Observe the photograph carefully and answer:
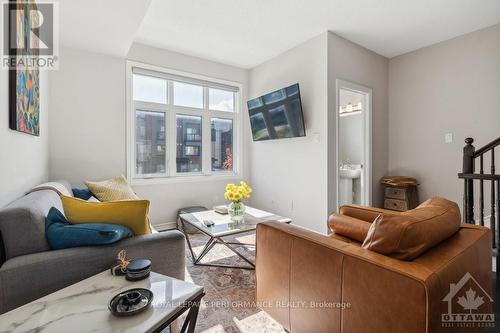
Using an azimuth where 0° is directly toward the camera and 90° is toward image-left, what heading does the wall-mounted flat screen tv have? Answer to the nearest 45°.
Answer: approximately 45°

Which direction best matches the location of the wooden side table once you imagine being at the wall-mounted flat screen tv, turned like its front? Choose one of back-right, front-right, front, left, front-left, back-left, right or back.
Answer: back-left

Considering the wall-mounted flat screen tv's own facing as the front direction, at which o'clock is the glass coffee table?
The glass coffee table is roughly at 11 o'clock from the wall-mounted flat screen tv.

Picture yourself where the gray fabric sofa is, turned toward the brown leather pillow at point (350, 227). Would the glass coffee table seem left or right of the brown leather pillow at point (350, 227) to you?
left

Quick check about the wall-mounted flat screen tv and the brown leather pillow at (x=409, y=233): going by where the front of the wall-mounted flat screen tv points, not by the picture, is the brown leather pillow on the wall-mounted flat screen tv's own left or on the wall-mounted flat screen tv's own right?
on the wall-mounted flat screen tv's own left

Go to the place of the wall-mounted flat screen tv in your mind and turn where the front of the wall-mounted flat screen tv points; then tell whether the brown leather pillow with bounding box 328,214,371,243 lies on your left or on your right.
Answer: on your left

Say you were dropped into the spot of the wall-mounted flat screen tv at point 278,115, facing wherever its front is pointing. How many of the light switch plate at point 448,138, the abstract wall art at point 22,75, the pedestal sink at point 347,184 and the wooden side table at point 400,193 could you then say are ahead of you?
1

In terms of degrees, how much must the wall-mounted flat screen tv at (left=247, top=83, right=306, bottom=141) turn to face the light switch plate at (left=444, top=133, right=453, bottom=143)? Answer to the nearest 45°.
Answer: approximately 135° to its left

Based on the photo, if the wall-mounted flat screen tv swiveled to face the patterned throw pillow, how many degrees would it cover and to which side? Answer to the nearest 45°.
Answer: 0° — it already faces it

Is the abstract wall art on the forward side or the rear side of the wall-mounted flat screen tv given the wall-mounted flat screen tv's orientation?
on the forward side

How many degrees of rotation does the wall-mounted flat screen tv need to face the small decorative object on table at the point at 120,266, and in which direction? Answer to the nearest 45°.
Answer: approximately 45° to its left

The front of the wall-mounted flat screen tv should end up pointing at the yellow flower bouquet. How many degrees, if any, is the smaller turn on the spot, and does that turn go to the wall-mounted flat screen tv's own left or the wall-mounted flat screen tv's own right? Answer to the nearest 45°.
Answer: approximately 45° to the wall-mounted flat screen tv's own left
